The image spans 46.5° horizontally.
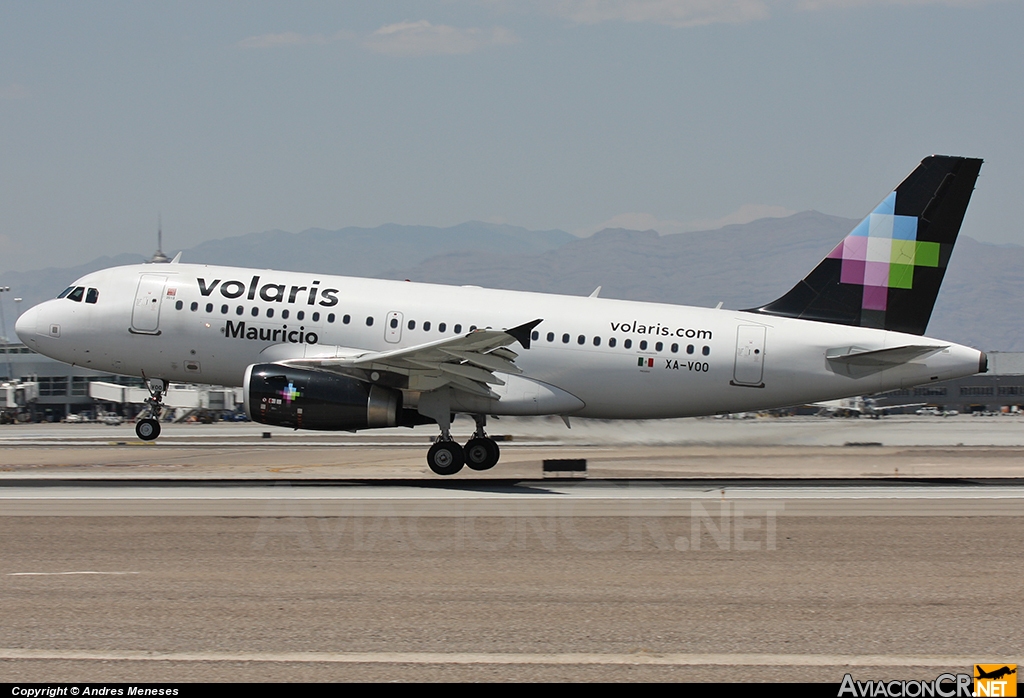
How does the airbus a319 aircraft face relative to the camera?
to the viewer's left
